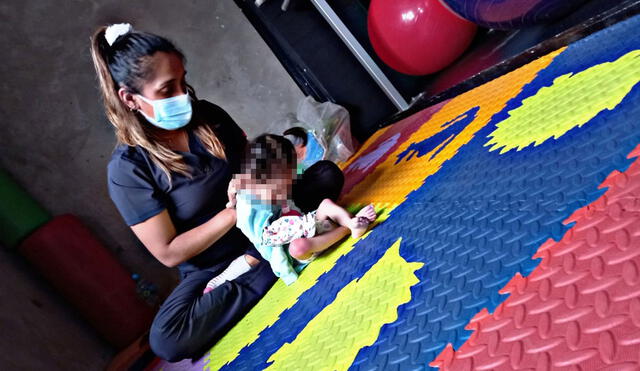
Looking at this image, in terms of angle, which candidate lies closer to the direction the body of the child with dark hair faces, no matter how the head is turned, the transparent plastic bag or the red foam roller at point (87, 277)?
the transparent plastic bag

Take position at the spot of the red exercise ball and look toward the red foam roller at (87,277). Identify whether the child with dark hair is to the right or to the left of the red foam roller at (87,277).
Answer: left

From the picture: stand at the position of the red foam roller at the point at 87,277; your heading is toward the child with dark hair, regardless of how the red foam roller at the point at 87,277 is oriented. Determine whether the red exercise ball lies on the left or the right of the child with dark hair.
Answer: left

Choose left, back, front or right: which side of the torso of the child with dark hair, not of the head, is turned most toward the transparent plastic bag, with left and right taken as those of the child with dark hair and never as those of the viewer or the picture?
left
